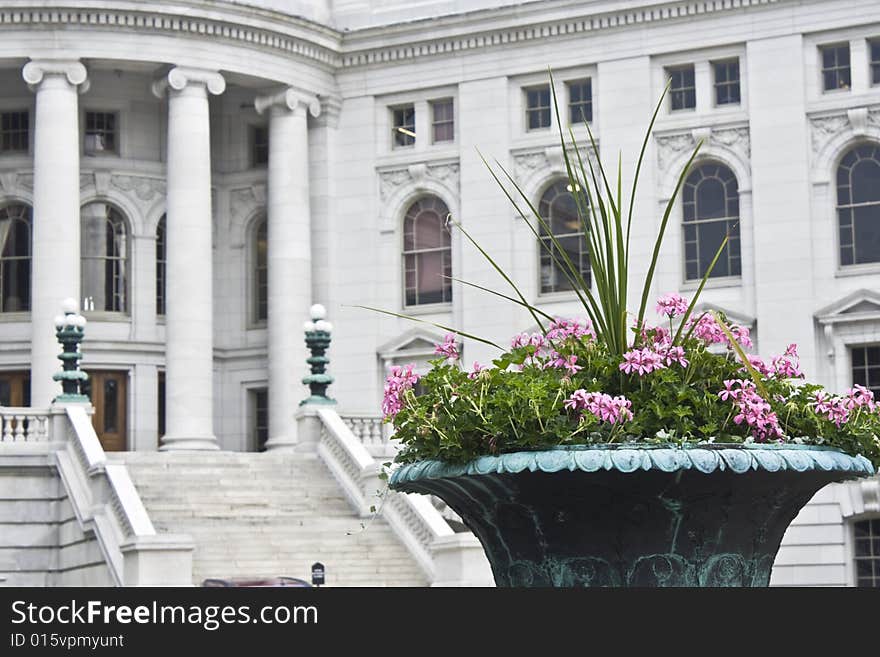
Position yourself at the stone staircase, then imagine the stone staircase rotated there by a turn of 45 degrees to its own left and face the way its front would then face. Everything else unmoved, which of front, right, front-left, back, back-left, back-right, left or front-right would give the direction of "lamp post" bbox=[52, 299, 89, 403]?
back

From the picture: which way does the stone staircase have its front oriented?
toward the camera
